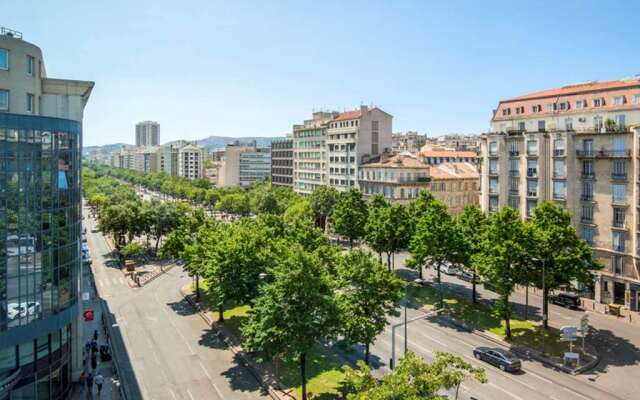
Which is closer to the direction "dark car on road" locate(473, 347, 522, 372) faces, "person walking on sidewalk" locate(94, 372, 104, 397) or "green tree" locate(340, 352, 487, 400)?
the person walking on sidewalk

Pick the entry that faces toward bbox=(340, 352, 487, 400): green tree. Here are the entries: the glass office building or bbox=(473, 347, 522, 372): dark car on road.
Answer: the glass office building

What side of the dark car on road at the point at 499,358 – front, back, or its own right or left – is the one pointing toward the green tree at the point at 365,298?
left

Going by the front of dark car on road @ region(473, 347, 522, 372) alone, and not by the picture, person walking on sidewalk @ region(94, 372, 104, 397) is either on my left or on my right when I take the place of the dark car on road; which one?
on my left

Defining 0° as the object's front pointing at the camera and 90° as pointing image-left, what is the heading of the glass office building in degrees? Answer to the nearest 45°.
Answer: approximately 315°

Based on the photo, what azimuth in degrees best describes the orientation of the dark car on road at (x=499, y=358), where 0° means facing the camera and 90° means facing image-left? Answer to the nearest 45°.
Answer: approximately 135°

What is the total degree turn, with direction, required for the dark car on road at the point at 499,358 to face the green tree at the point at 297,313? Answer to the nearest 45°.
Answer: approximately 90° to its left
